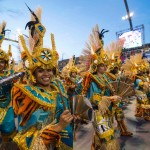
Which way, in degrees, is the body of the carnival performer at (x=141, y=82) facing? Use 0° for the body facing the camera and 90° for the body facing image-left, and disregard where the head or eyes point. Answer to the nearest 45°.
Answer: approximately 315°

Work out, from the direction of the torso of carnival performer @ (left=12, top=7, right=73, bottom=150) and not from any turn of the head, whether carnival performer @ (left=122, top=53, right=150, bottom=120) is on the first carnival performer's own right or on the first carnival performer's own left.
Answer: on the first carnival performer's own left

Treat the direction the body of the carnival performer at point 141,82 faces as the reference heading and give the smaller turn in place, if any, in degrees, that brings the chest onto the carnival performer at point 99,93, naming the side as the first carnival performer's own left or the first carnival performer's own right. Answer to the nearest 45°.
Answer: approximately 45° to the first carnival performer's own right

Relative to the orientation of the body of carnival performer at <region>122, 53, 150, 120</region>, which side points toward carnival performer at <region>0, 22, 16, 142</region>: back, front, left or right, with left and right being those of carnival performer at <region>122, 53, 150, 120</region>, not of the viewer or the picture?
right

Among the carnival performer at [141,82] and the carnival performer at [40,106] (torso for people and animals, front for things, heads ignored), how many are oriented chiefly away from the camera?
0

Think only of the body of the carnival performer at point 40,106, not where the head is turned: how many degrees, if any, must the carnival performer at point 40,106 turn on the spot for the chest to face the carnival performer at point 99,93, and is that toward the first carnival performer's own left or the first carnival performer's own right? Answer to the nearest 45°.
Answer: approximately 90° to the first carnival performer's own left

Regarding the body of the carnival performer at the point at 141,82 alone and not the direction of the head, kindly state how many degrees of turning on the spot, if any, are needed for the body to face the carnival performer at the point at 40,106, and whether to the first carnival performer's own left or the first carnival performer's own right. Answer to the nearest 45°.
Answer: approximately 45° to the first carnival performer's own right

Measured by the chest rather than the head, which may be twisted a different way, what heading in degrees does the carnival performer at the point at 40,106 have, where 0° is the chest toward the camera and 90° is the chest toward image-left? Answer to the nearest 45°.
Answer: approximately 315°
